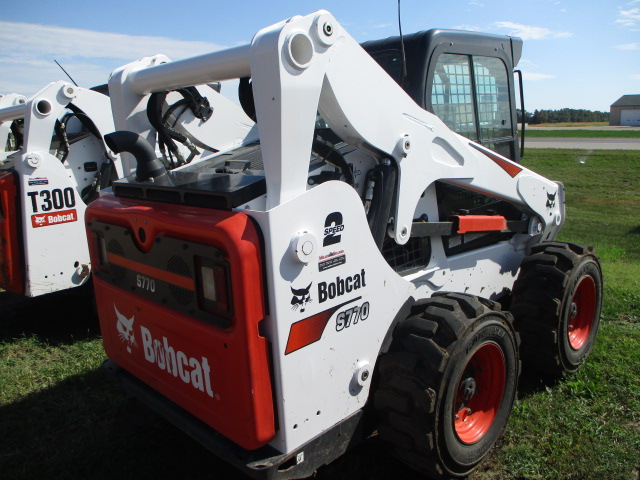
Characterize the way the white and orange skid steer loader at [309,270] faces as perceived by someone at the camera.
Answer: facing away from the viewer and to the right of the viewer
